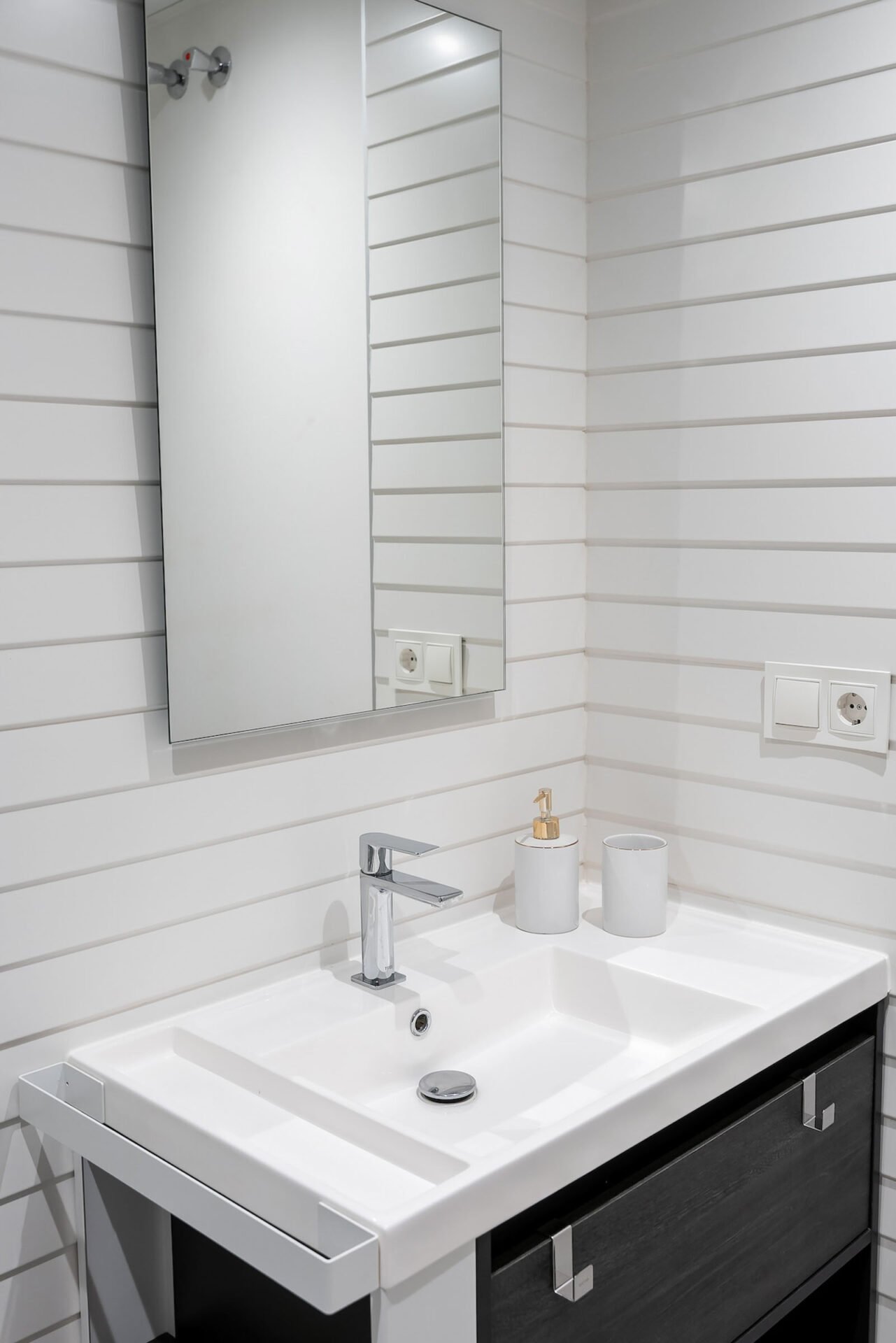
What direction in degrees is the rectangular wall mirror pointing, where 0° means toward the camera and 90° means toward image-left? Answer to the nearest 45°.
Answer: approximately 315°

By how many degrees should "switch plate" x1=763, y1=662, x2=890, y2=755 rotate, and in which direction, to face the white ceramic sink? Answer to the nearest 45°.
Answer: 0° — it already faces it
